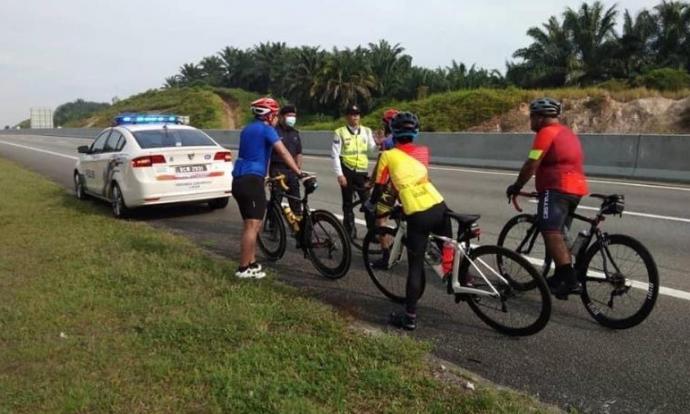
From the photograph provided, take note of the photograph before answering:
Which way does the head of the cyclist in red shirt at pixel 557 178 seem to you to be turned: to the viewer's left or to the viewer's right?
to the viewer's left

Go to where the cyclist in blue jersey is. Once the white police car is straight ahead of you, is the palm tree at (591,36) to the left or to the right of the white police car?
right

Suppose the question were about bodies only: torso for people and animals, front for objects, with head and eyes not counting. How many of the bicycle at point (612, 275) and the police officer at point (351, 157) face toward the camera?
1

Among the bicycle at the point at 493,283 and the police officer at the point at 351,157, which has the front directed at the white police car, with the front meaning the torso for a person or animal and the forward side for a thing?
the bicycle

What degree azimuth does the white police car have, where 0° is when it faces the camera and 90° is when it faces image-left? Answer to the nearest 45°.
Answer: approximately 135°

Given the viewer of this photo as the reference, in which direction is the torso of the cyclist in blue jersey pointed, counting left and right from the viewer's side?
facing away from the viewer and to the right of the viewer

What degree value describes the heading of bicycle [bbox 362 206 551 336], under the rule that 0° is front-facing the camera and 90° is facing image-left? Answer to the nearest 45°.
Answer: approximately 135°
